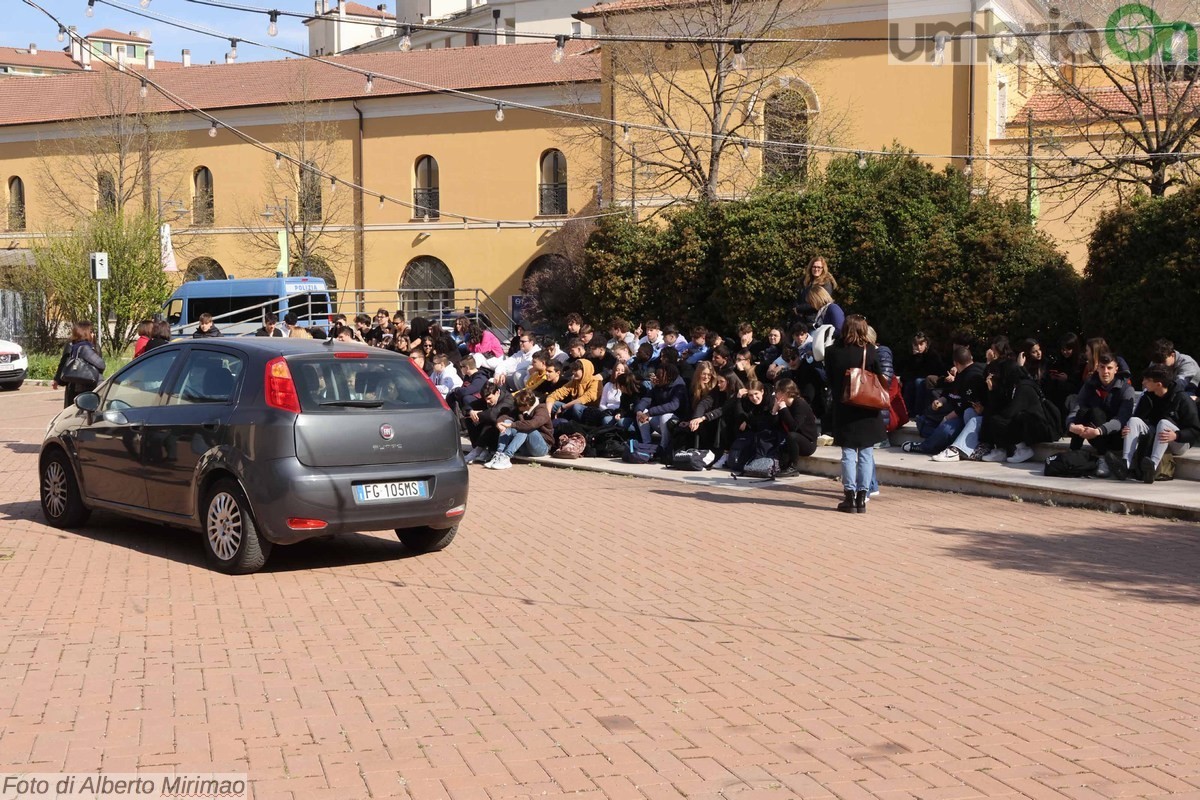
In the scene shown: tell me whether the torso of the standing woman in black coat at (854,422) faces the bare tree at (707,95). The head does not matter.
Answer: yes

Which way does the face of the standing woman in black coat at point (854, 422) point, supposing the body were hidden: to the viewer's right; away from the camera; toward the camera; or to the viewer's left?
away from the camera

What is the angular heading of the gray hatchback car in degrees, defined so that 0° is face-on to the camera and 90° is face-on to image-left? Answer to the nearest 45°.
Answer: approximately 135°

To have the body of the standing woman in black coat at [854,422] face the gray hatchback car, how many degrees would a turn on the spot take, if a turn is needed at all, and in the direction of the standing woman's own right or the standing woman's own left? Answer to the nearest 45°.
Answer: approximately 135° to the standing woman's own left

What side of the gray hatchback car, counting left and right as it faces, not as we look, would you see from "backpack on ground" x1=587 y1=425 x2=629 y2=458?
right

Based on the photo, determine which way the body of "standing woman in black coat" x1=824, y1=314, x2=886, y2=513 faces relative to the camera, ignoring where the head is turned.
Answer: away from the camera

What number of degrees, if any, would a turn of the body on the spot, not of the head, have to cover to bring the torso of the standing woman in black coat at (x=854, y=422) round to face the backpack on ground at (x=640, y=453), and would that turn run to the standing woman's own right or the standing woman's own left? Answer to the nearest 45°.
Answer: approximately 45° to the standing woman's own left

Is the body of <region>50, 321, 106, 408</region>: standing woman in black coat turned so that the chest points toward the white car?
no
